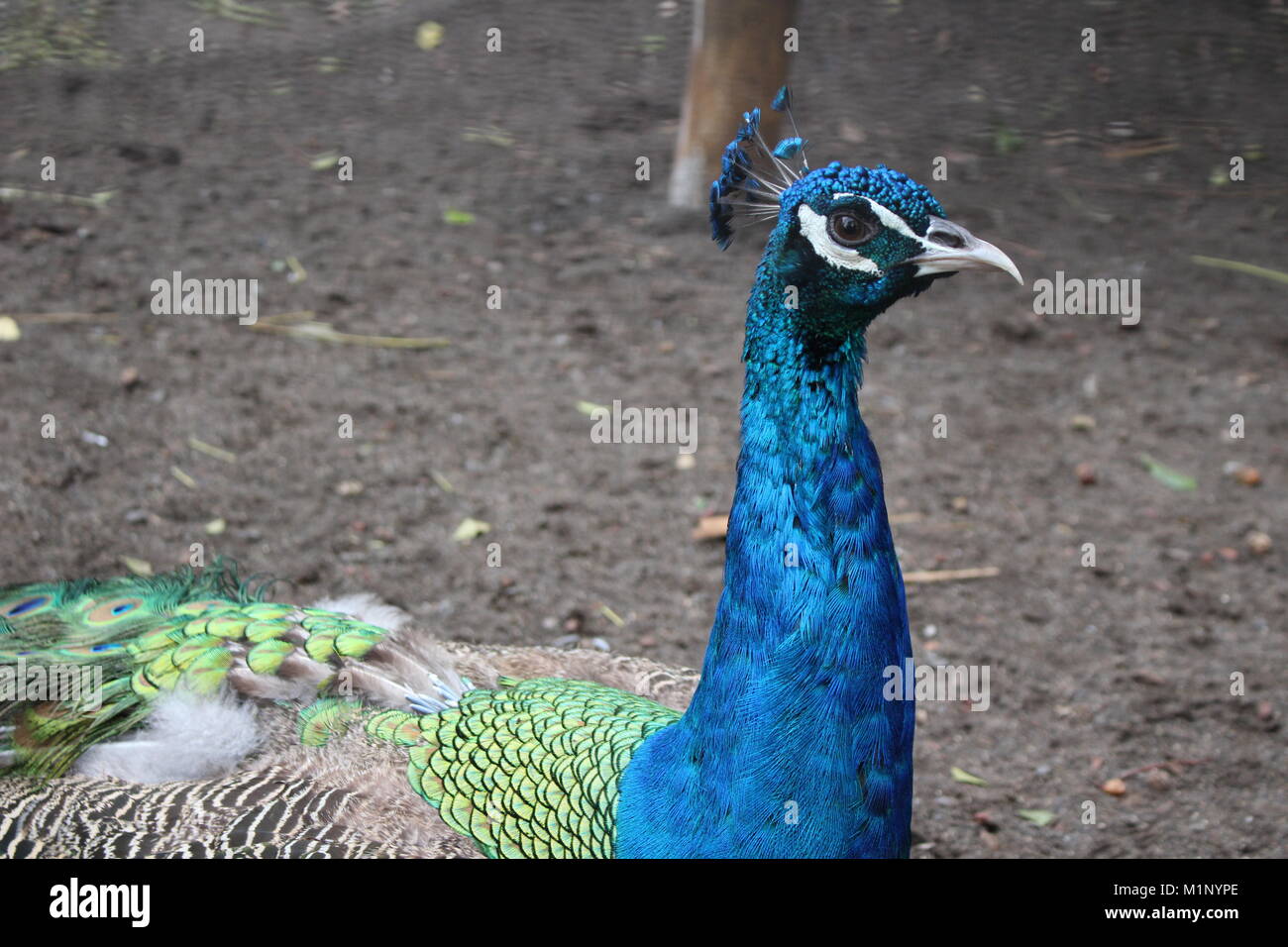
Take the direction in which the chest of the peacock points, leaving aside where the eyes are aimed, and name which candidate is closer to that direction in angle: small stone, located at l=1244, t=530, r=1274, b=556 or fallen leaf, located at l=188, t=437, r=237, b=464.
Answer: the small stone

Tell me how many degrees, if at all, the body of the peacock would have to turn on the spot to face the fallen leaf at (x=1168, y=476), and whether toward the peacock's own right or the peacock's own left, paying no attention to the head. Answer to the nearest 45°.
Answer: approximately 45° to the peacock's own left

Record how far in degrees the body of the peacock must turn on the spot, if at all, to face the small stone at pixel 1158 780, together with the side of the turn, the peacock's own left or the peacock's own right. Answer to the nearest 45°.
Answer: approximately 45° to the peacock's own left

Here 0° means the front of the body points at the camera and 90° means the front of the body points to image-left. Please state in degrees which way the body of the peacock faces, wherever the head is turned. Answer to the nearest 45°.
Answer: approximately 270°
